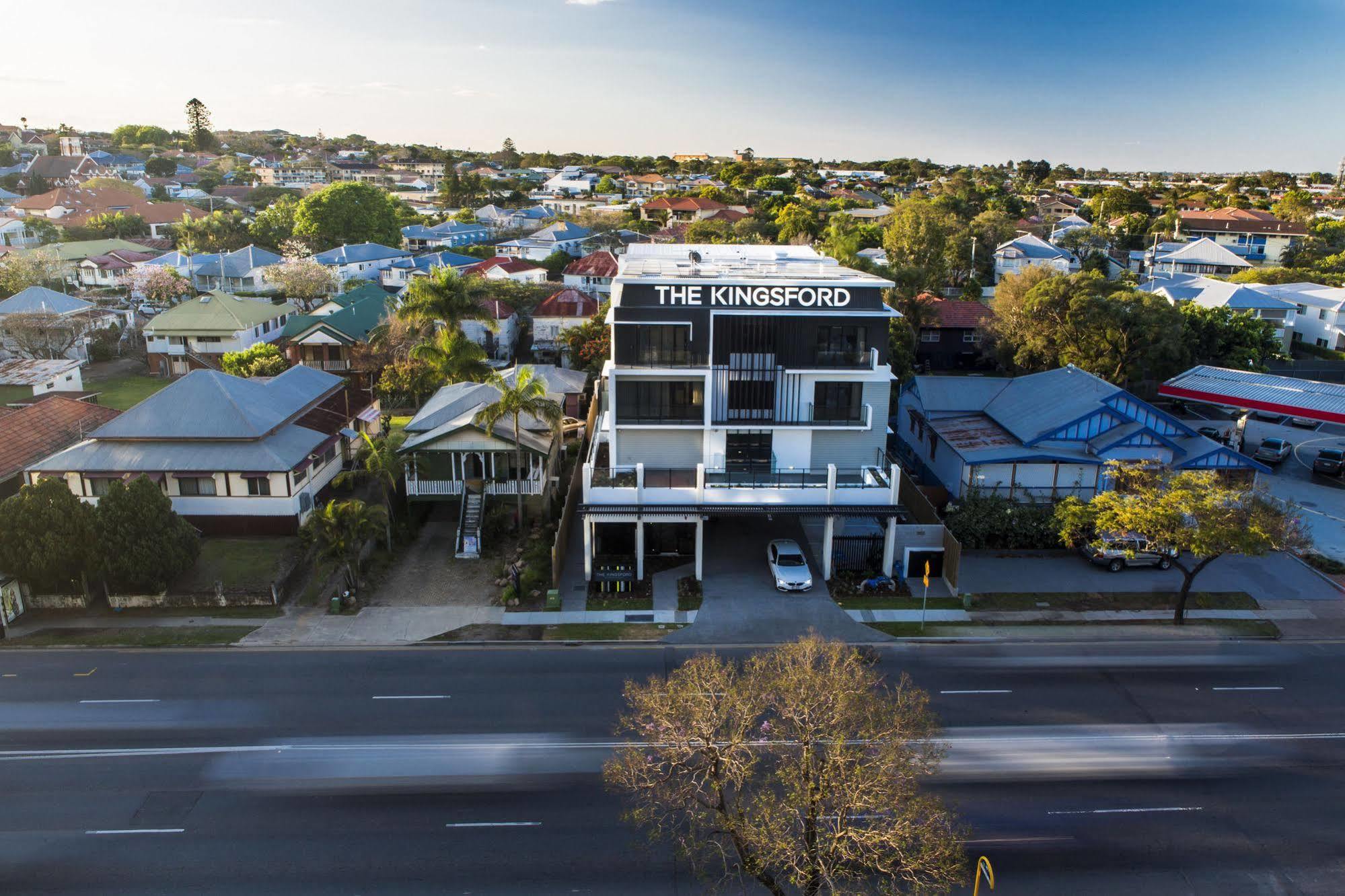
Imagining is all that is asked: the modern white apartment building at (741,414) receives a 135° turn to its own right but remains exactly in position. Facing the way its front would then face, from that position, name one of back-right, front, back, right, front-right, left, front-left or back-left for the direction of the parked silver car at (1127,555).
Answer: back-right

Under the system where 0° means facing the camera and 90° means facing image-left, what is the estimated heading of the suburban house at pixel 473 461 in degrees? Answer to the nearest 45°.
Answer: approximately 0°

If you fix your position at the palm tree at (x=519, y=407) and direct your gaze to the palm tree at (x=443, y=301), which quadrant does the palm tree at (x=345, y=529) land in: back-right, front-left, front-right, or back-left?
back-left

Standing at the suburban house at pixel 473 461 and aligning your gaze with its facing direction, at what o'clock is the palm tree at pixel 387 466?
The palm tree is roughly at 3 o'clock from the suburban house.

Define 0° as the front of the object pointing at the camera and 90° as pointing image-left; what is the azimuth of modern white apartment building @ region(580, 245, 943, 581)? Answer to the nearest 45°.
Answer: approximately 0°

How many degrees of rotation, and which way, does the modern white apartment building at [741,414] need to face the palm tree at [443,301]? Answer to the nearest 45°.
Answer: approximately 135° to its right

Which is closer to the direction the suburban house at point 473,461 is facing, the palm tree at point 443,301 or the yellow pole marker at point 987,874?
the yellow pole marker

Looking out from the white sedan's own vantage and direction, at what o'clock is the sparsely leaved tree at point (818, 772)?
The sparsely leaved tree is roughly at 12 o'clock from the white sedan.
